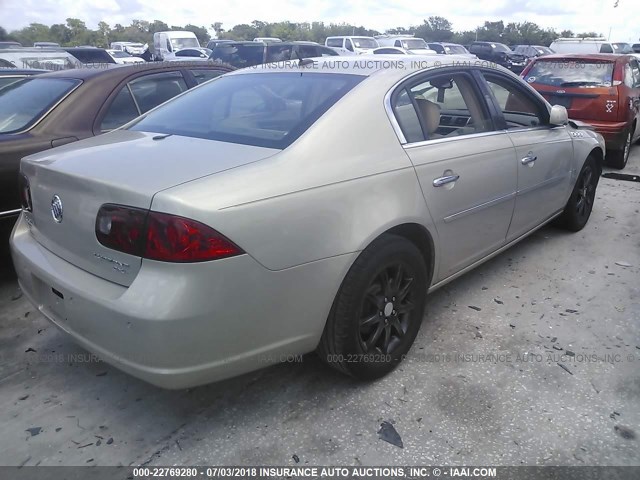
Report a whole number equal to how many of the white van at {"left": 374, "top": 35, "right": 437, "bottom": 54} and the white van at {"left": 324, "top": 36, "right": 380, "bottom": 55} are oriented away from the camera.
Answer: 0

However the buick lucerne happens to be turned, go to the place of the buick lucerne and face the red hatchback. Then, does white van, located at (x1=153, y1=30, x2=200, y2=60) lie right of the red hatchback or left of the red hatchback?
left

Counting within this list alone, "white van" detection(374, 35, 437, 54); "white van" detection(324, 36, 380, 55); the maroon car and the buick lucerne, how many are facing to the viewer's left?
0

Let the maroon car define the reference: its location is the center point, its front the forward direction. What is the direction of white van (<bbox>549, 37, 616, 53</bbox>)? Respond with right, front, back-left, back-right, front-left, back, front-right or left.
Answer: front

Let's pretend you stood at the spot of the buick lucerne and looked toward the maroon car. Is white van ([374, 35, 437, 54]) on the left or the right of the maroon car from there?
right

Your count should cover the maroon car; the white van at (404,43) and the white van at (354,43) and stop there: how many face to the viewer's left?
0

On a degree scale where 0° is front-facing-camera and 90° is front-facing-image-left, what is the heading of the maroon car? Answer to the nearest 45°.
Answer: approximately 225°

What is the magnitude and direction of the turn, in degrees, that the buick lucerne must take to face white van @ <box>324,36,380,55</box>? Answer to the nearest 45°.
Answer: approximately 45° to its left

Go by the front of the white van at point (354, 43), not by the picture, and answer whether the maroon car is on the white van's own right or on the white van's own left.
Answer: on the white van's own right

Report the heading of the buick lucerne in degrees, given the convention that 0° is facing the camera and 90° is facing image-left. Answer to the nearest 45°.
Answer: approximately 225°

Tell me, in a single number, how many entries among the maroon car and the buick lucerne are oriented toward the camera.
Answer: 0

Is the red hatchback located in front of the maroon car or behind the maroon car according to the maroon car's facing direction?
in front

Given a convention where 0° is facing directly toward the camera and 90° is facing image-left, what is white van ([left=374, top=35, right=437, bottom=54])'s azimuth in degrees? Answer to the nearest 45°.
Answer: approximately 315°

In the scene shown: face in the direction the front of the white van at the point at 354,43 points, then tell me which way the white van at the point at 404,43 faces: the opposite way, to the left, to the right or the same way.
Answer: the same way
